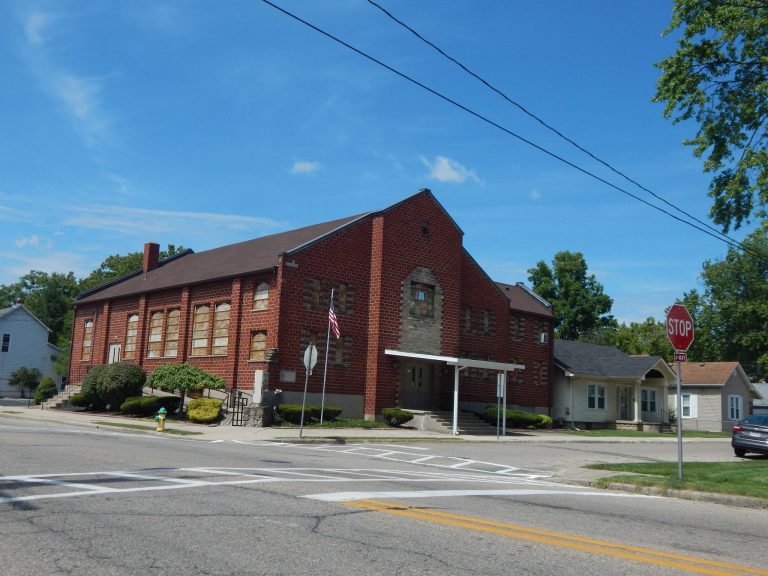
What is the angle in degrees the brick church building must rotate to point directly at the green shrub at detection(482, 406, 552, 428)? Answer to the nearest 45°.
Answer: approximately 45° to its left

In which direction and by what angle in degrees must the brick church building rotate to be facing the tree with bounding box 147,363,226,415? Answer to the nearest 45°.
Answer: approximately 90° to its right

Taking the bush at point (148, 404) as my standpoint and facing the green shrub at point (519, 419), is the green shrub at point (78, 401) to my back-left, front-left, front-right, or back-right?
back-left

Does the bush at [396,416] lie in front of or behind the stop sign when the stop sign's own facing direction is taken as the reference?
behind

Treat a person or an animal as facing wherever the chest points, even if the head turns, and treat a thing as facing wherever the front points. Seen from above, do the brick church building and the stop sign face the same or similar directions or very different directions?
same or similar directions

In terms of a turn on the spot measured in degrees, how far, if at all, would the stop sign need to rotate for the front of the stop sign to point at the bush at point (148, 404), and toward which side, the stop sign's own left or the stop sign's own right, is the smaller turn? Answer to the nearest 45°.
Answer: approximately 180°

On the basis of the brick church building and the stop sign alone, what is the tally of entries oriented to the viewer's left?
0

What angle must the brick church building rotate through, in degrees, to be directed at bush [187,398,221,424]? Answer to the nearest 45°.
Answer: approximately 90° to its right

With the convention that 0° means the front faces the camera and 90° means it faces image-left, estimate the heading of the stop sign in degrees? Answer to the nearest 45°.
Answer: approximately 315°

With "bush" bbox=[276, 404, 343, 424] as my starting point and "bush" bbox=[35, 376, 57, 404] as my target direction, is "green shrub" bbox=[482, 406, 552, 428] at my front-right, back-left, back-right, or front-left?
back-right

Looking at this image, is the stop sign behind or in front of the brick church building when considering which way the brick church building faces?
in front

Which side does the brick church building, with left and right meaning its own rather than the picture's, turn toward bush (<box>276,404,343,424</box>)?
front

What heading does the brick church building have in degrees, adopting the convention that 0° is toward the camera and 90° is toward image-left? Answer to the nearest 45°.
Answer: approximately 315°

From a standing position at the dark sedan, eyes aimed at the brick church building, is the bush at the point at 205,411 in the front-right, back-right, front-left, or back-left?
front-left
